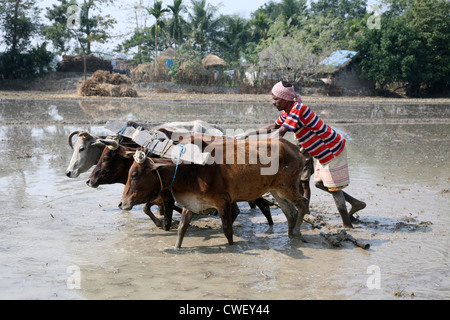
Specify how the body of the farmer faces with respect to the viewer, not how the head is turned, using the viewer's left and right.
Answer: facing to the left of the viewer

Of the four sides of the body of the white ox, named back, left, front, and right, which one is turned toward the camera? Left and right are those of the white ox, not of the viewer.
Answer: left

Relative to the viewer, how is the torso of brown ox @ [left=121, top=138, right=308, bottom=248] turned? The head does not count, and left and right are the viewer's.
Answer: facing to the left of the viewer

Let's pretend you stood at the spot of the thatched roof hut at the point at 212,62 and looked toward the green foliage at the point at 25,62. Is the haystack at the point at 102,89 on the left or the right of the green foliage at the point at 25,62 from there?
left

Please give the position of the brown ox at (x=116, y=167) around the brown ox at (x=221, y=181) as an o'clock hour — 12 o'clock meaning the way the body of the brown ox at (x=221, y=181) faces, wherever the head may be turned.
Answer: the brown ox at (x=116, y=167) is roughly at 1 o'clock from the brown ox at (x=221, y=181).

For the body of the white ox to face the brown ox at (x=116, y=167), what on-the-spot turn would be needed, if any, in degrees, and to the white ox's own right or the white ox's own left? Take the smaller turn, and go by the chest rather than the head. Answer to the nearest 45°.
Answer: approximately 135° to the white ox's own left

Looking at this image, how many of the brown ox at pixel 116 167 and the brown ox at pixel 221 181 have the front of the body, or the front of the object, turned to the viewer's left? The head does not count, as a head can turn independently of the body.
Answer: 2

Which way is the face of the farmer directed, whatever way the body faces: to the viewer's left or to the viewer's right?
to the viewer's left

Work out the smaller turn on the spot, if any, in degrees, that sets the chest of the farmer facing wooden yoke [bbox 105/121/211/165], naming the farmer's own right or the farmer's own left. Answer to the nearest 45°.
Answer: approximately 45° to the farmer's own left

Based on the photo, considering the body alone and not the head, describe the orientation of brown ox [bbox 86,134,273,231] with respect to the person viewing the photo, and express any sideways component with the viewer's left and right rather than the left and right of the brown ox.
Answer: facing to the left of the viewer

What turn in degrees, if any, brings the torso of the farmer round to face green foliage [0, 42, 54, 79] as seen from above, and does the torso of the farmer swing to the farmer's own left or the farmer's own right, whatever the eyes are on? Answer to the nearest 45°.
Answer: approximately 45° to the farmer's own right
